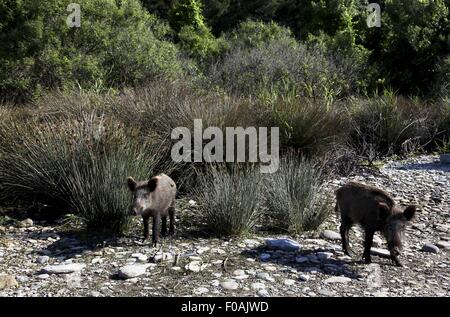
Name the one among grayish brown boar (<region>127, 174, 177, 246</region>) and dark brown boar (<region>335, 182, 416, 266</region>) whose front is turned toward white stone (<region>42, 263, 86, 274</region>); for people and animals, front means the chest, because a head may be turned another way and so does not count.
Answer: the grayish brown boar

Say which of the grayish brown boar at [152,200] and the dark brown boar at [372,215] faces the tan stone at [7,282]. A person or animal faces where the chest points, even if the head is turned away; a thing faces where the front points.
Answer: the grayish brown boar

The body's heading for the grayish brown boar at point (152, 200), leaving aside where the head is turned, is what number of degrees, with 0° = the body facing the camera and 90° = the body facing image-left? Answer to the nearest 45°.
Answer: approximately 45°

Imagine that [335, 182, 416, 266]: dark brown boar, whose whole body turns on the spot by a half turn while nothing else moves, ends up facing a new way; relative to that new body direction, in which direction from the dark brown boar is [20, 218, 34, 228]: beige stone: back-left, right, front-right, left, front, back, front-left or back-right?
front-left

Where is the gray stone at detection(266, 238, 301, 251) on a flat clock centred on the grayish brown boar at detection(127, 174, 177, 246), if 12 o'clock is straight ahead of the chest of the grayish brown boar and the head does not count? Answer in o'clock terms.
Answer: The gray stone is roughly at 8 o'clock from the grayish brown boar.

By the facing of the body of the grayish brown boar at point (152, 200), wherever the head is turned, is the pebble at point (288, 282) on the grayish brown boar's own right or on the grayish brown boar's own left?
on the grayish brown boar's own left

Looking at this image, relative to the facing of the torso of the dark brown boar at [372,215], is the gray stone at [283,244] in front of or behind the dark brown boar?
behind

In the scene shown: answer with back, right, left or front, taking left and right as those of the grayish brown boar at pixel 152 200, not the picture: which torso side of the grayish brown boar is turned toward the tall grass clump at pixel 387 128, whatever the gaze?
back

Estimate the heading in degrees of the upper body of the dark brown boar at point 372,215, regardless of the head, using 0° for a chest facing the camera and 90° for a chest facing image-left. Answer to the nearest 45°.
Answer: approximately 315°

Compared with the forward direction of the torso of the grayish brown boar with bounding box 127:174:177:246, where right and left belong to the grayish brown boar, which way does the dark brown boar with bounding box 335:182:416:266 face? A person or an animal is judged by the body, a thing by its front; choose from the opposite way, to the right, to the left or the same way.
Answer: to the left

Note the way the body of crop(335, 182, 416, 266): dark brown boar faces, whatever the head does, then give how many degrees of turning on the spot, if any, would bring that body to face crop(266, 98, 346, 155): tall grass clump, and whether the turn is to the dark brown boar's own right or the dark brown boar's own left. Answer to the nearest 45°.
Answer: approximately 135° to the dark brown boar's own left

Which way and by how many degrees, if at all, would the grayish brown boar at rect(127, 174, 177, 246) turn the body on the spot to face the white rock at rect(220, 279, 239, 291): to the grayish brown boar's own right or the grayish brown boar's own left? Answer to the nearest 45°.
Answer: approximately 90° to the grayish brown boar's own left
